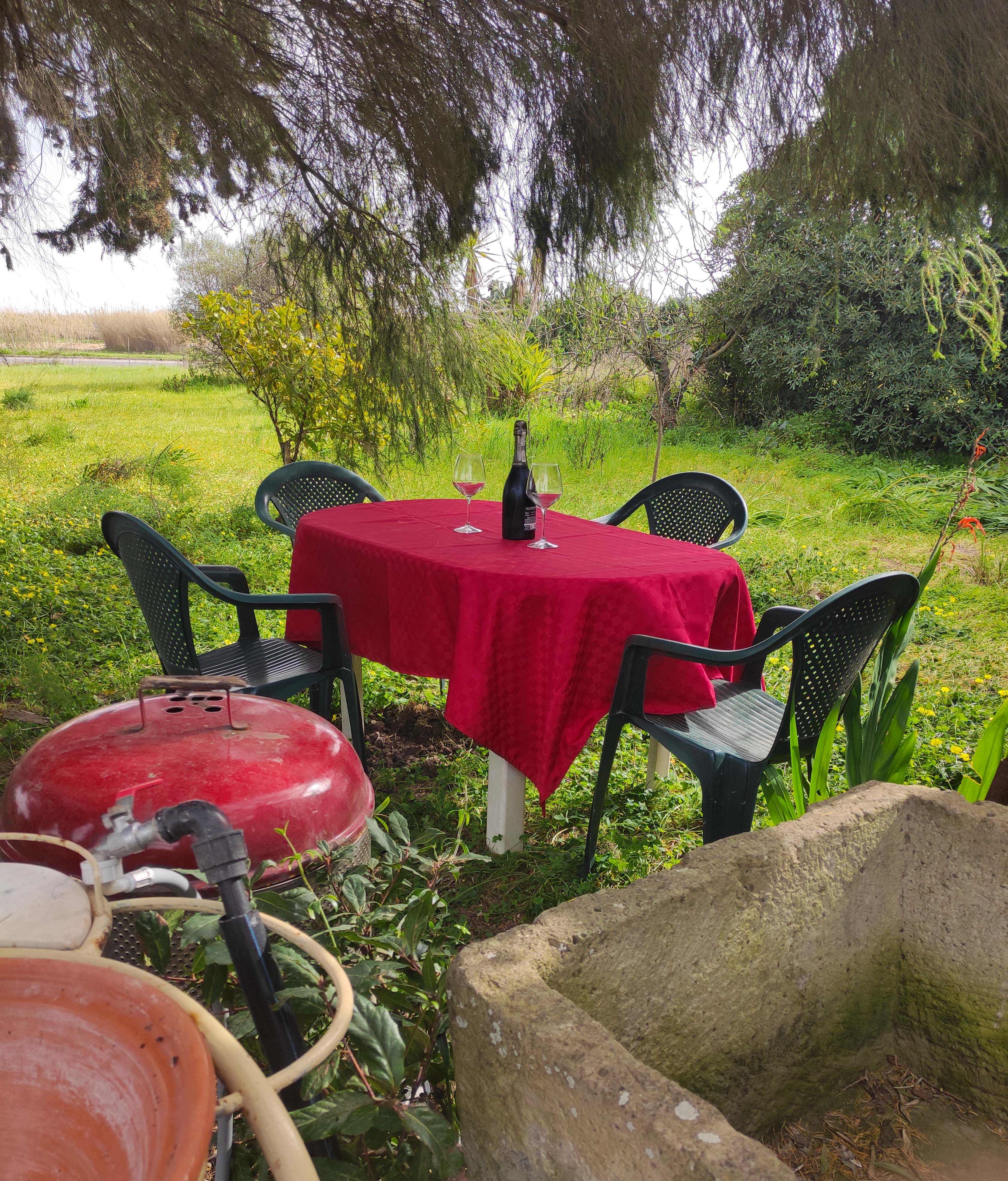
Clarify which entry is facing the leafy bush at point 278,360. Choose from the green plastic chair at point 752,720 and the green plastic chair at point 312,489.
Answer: the green plastic chair at point 752,720

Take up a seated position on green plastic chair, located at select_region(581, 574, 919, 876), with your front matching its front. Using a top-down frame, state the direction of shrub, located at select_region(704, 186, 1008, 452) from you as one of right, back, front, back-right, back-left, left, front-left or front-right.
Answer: front-right

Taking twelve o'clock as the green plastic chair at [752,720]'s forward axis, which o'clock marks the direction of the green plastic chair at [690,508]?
the green plastic chair at [690,508] is roughly at 1 o'clock from the green plastic chair at [752,720].

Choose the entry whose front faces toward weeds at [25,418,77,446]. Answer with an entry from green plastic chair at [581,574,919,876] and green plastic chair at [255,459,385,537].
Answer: green plastic chair at [581,574,919,876]

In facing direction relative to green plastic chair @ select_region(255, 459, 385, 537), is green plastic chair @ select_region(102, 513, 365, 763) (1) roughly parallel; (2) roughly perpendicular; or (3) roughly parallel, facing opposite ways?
roughly perpendicular

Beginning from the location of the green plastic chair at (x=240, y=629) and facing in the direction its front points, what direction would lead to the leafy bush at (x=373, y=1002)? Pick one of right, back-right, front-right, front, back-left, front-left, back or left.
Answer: back-right

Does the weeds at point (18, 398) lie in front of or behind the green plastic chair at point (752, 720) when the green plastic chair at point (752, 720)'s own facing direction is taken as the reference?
in front

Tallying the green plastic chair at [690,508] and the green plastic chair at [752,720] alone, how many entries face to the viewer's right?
0

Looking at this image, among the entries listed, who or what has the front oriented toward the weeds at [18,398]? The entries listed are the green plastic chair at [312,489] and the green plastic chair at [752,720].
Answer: the green plastic chair at [752,720]

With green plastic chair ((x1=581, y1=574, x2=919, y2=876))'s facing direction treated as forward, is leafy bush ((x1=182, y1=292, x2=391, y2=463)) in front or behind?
in front

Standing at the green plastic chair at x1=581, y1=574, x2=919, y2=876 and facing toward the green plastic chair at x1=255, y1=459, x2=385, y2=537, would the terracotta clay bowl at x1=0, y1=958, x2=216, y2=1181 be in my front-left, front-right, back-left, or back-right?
back-left

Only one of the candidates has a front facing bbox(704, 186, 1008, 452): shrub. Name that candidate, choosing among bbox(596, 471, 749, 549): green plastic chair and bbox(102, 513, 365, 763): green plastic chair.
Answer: bbox(102, 513, 365, 763): green plastic chair

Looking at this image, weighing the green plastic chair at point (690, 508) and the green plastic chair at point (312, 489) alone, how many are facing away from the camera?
0

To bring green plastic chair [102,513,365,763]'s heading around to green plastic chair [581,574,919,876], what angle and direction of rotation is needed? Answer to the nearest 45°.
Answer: approximately 90° to its right

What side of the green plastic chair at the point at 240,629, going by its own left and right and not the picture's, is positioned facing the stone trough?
right

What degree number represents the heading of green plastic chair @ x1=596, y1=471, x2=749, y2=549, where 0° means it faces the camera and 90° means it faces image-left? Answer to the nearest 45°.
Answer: approximately 45°

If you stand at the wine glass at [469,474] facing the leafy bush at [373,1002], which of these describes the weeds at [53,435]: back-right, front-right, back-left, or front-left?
back-right

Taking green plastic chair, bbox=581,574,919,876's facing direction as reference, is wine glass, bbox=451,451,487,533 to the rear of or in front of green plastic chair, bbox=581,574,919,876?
in front
